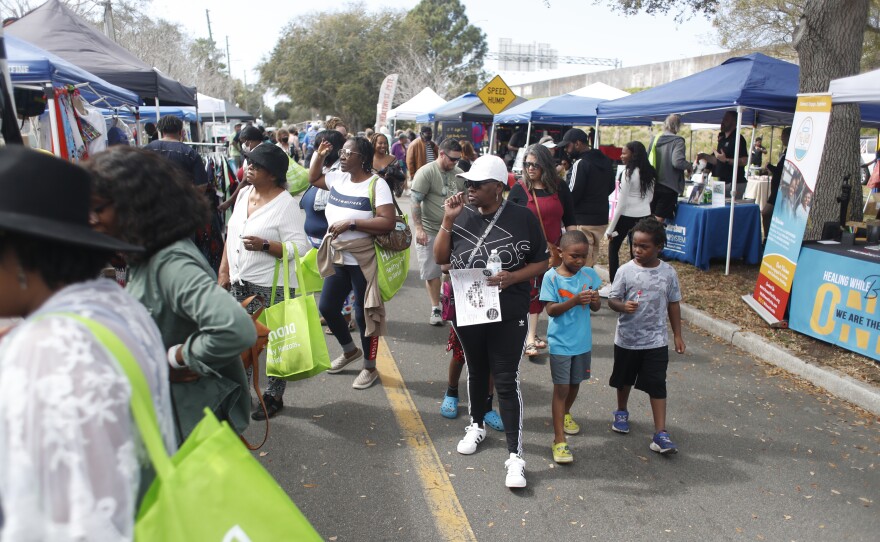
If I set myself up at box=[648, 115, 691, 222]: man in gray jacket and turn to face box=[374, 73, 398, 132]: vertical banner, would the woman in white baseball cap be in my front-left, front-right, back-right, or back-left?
back-left

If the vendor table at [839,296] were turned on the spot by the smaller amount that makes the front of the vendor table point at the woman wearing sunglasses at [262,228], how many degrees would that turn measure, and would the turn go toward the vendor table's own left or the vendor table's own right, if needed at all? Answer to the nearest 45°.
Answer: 0° — it already faces them

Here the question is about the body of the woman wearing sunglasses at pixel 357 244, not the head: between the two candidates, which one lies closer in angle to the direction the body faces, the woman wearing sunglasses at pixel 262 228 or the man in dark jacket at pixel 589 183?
the woman wearing sunglasses

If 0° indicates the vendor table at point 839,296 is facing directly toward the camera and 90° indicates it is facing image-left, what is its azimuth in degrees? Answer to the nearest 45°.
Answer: approximately 45°
